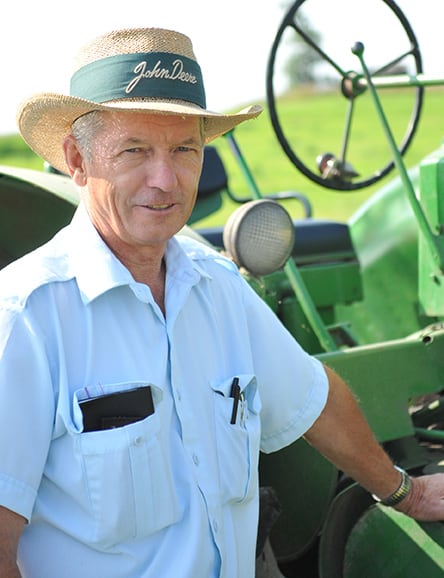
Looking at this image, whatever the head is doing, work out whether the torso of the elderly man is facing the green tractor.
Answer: no

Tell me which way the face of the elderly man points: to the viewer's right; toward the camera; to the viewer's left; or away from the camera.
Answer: toward the camera

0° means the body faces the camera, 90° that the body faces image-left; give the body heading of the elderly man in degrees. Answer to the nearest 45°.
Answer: approximately 315°

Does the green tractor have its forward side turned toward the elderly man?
no
